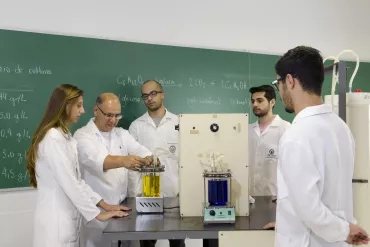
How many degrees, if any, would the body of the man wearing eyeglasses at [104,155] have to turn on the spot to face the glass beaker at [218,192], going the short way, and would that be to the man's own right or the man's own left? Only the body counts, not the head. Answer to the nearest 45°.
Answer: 0° — they already face it

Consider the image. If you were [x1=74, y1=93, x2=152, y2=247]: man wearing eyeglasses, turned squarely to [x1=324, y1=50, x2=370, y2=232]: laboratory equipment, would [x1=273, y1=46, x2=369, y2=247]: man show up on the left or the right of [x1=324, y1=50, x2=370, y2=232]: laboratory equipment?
right

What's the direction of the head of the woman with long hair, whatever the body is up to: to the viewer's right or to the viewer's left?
to the viewer's right

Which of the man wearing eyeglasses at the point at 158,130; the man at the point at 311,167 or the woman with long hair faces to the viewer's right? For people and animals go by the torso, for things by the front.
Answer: the woman with long hair

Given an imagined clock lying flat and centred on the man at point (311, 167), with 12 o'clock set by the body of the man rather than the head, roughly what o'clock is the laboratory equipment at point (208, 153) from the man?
The laboratory equipment is roughly at 12 o'clock from the man.

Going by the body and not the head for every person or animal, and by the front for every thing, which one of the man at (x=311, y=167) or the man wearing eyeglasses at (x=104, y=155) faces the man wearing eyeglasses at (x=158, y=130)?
the man

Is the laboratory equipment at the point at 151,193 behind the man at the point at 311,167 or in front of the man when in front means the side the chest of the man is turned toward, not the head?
in front

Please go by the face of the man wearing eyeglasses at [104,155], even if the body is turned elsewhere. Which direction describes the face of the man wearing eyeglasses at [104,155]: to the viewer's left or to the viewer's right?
to the viewer's right

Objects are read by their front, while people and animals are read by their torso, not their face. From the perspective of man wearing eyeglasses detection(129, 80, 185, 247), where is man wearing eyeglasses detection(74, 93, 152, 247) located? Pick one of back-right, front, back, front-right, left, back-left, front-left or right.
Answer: front-right

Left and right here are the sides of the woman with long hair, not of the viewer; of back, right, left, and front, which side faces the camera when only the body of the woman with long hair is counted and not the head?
right

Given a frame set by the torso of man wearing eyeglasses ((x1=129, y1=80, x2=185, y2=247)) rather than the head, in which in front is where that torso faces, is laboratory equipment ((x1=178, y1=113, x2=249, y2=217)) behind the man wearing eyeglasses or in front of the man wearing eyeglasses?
in front

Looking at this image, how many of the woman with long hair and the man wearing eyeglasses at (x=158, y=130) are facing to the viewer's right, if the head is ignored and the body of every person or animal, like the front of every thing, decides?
1

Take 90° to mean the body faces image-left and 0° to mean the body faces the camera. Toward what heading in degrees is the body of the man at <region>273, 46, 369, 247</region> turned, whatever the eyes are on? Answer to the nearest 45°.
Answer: approximately 135°

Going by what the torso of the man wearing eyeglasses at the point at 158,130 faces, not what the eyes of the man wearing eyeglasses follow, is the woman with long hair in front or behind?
in front
